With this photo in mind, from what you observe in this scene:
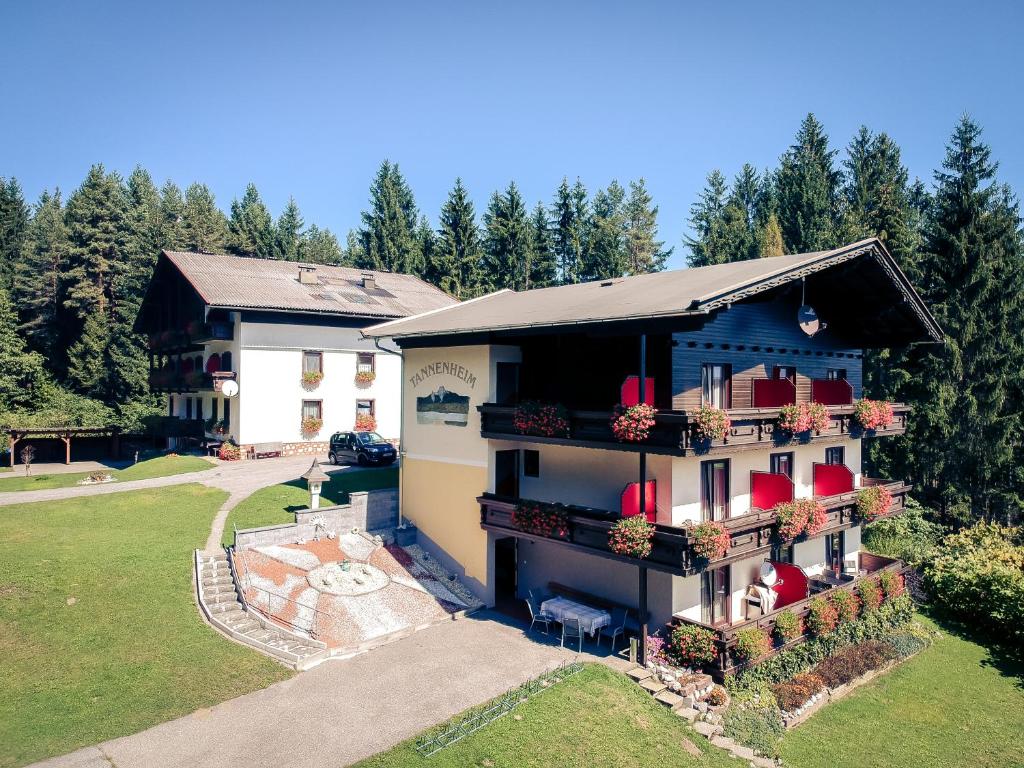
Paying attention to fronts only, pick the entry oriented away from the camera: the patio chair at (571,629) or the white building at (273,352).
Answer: the patio chair

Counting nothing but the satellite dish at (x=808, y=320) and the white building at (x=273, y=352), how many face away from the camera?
0

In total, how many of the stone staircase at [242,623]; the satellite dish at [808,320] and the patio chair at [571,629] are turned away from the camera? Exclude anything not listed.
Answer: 1

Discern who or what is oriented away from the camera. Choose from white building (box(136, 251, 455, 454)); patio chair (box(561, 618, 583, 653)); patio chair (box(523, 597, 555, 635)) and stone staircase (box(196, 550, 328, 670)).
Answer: patio chair (box(561, 618, 583, 653))

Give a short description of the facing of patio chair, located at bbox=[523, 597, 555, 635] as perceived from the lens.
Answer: facing the viewer and to the right of the viewer

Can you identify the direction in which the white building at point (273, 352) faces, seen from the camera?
facing the viewer and to the left of the viewer

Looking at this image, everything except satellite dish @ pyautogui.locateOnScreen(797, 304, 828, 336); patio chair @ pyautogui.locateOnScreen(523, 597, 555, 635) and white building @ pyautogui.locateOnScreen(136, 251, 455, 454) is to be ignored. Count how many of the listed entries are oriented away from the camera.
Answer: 0

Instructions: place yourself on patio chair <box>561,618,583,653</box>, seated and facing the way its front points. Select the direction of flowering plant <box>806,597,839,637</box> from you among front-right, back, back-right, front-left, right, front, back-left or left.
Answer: right

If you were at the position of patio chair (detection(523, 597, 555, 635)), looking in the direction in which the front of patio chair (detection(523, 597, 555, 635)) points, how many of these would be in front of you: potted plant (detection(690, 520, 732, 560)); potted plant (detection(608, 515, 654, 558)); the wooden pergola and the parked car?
2

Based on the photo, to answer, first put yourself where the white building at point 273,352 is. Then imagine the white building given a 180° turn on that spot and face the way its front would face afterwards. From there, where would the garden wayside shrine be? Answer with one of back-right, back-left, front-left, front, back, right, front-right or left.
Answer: back-right

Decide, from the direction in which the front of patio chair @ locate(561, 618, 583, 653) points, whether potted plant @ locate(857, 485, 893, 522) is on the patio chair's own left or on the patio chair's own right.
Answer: on the patio chair's own right

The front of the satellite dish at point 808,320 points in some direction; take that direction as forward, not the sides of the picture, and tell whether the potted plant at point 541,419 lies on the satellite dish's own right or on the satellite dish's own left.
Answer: on the satellite dish's own right

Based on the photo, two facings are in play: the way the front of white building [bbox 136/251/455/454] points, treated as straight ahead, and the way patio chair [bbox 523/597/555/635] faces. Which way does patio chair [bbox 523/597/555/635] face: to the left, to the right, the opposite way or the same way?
to the left

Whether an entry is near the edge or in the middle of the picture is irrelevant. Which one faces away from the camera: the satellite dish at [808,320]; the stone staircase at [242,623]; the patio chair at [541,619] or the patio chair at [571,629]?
the patio chair at [571,629]

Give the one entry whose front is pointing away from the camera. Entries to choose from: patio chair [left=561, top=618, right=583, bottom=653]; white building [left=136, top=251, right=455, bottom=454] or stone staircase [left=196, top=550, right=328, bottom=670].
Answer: the patio chair

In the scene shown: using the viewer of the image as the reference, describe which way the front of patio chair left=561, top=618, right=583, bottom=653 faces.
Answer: facing away from the viewer
